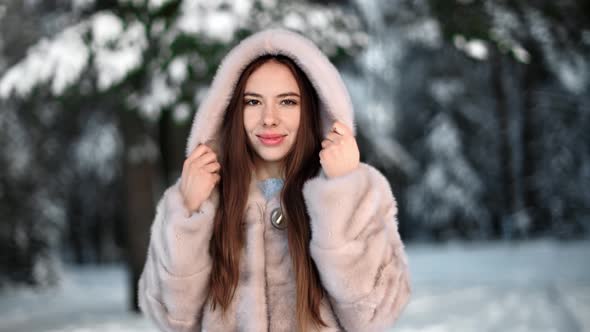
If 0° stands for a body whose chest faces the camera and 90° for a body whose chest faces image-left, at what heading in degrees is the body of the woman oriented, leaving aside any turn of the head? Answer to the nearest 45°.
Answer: approximately 0°

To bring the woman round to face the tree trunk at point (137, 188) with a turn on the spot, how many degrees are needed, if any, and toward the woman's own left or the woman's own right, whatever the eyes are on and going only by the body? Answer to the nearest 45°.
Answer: approximately 180°
